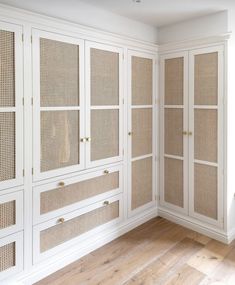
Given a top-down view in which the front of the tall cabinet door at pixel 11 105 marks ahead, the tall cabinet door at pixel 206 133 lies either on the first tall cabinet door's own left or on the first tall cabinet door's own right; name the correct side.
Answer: on the first tall cabinet door's own left

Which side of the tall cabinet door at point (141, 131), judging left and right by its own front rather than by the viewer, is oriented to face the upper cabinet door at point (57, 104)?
right

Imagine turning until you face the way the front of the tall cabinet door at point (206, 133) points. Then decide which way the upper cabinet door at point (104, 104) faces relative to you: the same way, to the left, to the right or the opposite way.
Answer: to the left

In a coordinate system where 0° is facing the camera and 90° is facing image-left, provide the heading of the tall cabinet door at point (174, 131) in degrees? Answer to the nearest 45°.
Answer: approximately 45°

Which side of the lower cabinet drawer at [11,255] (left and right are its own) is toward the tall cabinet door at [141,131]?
left

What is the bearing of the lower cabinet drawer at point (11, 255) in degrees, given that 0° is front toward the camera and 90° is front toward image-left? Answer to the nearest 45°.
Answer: approximately 315°
